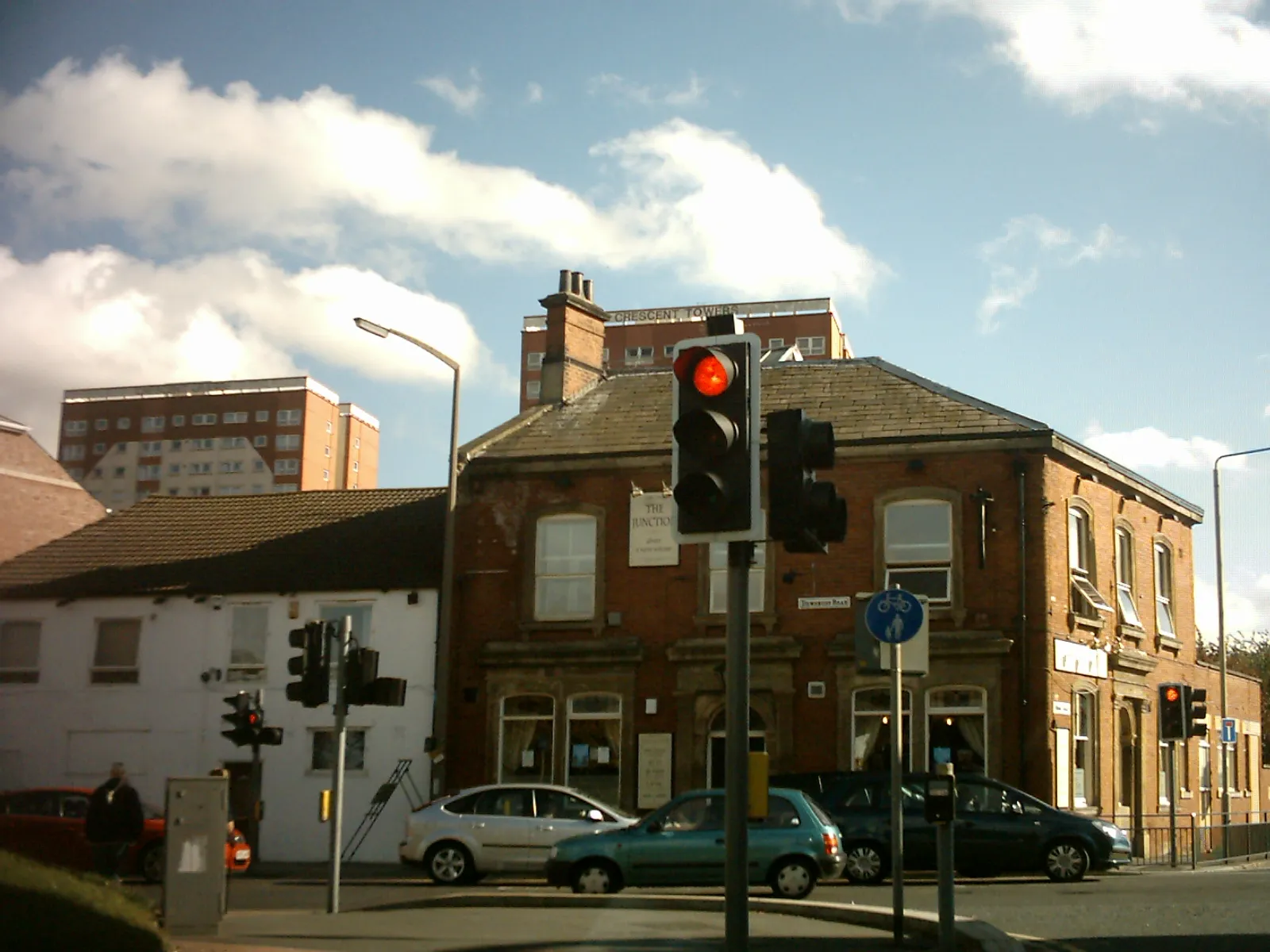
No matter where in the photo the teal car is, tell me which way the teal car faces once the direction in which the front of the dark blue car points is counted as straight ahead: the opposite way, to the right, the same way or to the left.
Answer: the opposite way

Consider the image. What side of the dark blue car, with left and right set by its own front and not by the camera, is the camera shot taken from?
right

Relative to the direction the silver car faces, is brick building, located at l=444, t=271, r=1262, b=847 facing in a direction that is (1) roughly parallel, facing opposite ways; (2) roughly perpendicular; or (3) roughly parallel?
roughly perpendicular

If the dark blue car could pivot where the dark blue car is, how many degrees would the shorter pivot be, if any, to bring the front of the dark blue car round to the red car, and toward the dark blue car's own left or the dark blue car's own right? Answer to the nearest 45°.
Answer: approximately 180°

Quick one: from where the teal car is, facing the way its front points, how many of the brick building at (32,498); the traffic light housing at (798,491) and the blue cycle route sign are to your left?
2

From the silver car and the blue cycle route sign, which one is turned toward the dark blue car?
the silver car

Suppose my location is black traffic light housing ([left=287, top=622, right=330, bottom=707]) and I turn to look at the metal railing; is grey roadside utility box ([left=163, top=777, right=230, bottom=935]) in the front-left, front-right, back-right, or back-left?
back-right

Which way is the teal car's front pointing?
to the viewer's left

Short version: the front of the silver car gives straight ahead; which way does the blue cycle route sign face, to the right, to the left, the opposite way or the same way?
to the right

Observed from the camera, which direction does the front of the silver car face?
facing to the right of the viewer
